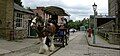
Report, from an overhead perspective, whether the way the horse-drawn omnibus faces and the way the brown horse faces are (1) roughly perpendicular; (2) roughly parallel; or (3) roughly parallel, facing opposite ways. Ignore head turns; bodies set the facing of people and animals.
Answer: roughly parallel

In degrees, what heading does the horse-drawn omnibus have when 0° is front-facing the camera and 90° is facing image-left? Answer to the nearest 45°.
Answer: approximately 45°

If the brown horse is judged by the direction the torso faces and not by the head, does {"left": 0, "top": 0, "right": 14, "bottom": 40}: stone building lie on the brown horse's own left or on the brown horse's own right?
on the brown horse's own right

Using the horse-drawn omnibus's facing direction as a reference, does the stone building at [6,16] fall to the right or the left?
on its right

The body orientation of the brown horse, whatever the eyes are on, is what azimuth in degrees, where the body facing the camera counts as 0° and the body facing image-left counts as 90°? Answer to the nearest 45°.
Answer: approximately 45°
